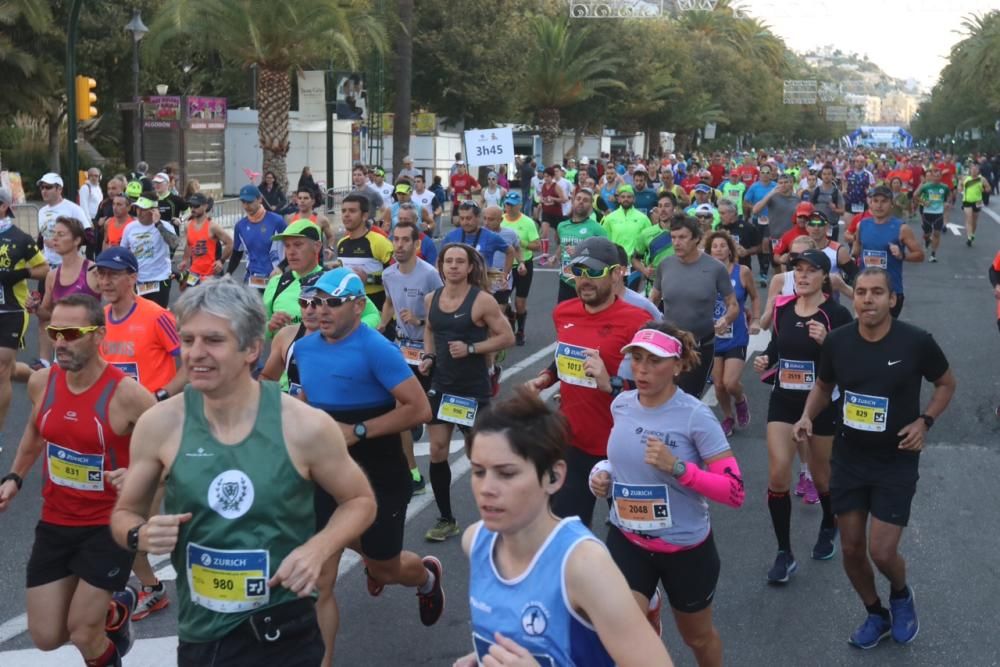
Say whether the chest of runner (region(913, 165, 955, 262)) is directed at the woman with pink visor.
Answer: yes

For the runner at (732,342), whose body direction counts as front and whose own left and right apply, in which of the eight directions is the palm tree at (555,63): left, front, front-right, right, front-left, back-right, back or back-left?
back-right

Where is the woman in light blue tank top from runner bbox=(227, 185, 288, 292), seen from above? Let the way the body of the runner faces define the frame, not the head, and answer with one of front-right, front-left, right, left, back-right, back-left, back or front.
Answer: front-left

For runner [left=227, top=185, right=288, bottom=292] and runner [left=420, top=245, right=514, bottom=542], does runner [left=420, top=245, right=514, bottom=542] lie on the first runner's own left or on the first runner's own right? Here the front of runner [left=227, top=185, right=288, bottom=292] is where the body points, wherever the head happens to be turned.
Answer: on the first runner's own left

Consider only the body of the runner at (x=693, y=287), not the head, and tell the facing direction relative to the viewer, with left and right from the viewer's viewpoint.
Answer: facing the viewer and to the left of the viewer

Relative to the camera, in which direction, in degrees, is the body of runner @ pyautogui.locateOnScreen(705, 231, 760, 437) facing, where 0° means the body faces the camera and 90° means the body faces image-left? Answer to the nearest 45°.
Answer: approximately 45°

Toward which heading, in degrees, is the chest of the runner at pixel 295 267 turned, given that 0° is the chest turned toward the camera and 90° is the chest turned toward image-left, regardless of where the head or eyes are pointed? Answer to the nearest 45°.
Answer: approximately 45°

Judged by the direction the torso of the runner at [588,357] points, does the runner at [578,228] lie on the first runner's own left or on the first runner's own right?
on the first runner's own right

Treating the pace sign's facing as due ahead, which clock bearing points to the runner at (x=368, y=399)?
The runner is roughly at 12 o'clock from the pace sign.

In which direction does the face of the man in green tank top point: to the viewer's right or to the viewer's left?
to the viewer's left
